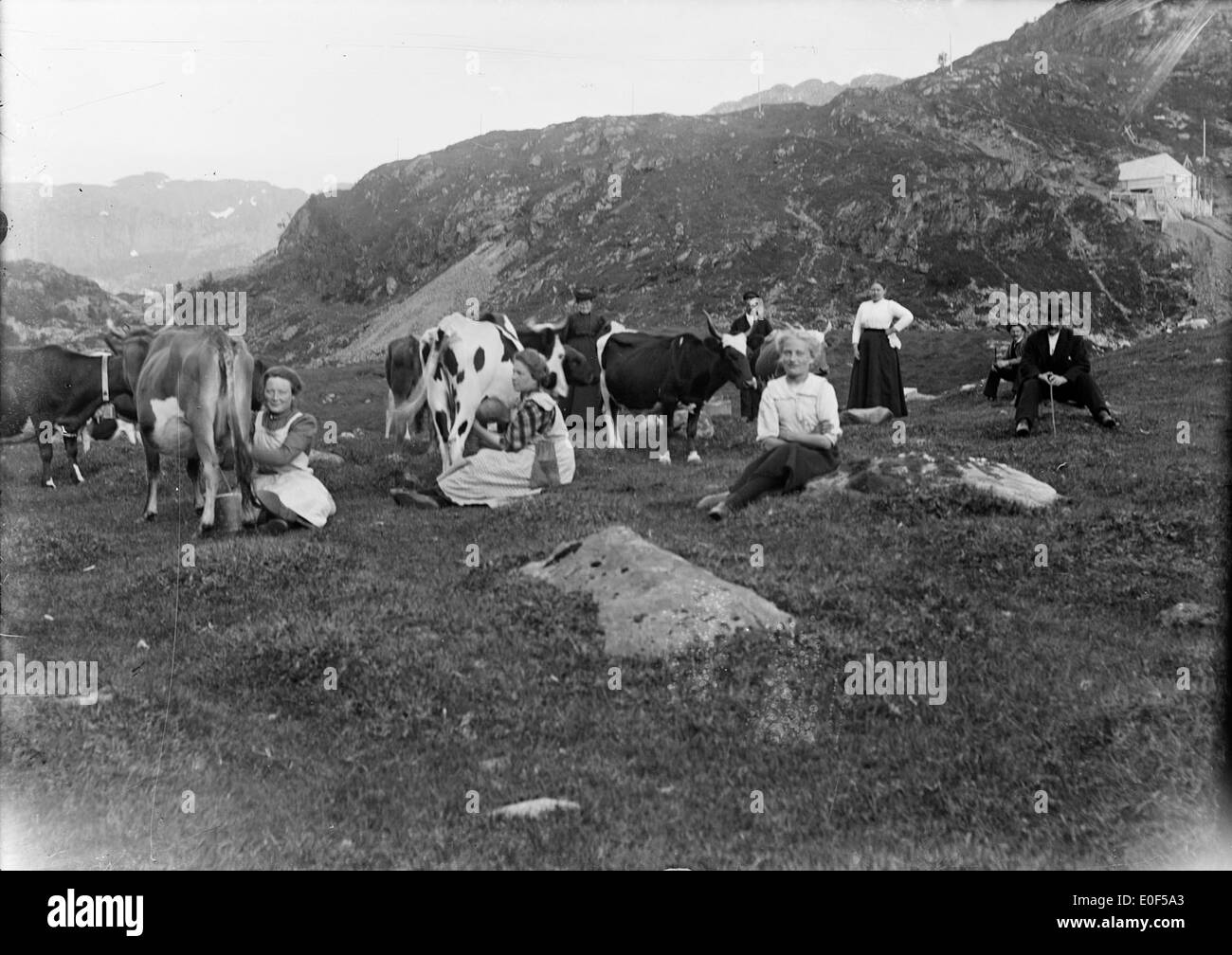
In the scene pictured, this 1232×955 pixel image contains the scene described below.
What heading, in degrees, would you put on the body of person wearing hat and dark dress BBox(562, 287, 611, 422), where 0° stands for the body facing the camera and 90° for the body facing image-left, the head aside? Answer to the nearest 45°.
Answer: approximately 0°

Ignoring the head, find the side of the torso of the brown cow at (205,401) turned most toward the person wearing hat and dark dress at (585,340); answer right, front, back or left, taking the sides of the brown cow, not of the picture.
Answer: right

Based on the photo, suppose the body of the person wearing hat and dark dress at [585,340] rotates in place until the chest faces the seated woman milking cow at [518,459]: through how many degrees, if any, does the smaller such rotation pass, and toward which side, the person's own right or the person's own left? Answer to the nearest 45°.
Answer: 0° — they already face them

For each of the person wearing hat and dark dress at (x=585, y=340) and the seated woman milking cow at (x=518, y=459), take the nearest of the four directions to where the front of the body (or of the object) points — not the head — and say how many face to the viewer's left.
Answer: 1

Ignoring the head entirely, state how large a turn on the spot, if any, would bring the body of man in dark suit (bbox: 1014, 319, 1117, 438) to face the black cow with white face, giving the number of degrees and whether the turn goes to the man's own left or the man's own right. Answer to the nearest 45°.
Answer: approximately 90° to the man's own right

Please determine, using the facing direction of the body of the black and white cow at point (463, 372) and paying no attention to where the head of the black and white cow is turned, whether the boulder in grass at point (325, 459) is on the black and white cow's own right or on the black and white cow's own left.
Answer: on the black and white cow's own left

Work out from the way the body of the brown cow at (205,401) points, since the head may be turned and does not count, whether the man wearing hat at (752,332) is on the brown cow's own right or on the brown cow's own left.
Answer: on the brown cow's own right

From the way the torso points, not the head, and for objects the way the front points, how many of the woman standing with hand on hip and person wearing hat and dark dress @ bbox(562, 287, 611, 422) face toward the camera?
2
